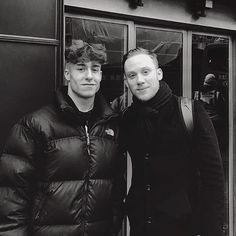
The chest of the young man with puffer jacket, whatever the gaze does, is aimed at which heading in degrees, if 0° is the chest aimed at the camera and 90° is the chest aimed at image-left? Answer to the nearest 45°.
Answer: approximately 315°
